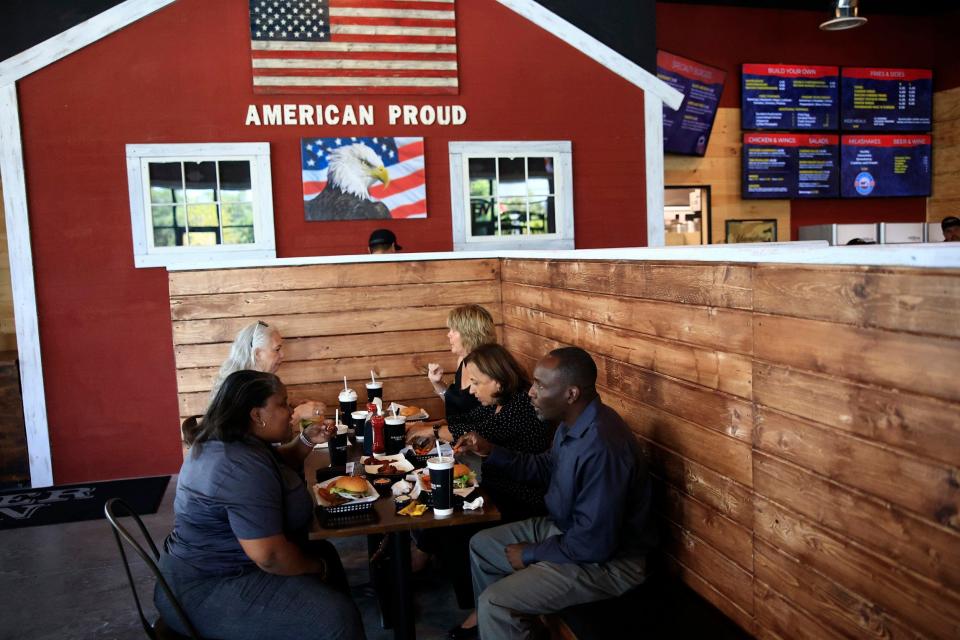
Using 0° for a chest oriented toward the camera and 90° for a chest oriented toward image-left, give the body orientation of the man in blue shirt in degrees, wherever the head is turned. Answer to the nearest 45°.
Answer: approximately 90°

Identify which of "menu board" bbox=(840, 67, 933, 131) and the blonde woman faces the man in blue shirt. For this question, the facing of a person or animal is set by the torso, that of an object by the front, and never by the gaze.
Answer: the menu board

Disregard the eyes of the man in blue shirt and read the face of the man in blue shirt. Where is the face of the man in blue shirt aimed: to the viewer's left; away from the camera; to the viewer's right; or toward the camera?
to the viewer's left

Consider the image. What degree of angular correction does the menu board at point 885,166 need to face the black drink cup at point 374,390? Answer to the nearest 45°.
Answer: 0° — it already faces it

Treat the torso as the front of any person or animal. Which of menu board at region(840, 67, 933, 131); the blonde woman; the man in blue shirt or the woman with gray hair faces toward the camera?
the menu board

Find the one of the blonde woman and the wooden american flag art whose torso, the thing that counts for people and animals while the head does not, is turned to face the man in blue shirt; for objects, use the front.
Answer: the wooden american flag art

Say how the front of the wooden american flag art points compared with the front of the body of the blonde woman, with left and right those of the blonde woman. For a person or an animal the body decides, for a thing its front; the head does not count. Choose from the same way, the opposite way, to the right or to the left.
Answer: to the left

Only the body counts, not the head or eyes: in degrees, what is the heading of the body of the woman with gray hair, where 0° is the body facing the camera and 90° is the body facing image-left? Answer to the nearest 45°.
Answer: approximately 270°

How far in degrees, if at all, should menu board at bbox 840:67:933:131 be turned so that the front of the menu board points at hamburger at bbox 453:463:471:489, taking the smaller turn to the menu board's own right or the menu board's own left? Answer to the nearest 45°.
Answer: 0° — it already faces it
